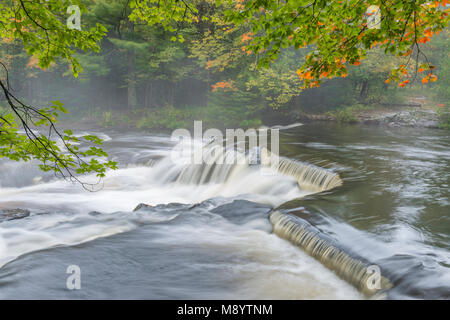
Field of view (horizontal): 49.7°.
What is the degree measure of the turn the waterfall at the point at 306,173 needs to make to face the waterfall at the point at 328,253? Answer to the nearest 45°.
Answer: approximately 45° to its left

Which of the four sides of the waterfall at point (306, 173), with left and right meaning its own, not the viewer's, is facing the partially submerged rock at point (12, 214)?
front

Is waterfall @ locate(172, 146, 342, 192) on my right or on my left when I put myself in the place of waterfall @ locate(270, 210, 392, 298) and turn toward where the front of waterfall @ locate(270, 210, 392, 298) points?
on my right

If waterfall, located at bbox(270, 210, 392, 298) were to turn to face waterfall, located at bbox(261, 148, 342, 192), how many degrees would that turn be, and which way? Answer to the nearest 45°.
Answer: approximately 135° to its right

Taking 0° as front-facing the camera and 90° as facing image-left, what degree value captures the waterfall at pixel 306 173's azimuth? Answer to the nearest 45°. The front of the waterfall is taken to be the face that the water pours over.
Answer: approximately 45°

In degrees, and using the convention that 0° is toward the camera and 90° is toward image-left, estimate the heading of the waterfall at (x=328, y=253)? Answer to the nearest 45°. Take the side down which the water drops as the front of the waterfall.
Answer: approximately 45°

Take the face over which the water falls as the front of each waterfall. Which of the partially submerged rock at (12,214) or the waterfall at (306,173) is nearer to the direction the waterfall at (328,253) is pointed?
the partially submerged rock

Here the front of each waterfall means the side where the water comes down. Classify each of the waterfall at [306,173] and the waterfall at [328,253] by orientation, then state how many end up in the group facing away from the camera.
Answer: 0
